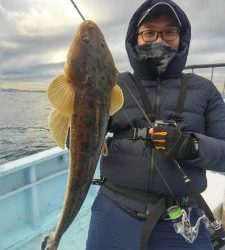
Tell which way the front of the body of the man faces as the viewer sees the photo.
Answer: toward the camera
